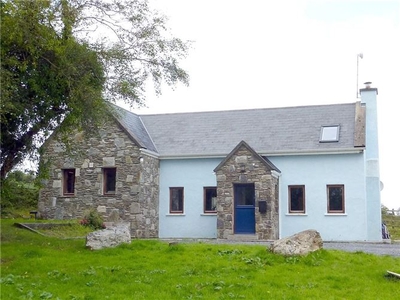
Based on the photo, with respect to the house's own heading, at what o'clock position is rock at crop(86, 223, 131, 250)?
The rock is roughly at 1 o'clock from the house.

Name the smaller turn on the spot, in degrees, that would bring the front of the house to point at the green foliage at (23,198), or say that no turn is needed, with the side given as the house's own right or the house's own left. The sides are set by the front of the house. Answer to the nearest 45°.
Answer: approximately 90° to the house's own right

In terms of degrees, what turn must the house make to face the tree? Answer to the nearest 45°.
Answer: approximately 45° to its right

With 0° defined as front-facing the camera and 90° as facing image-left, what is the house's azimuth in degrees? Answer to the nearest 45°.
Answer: approximately 0°

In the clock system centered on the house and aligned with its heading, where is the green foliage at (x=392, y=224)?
The green foliage is roughly at 8 o'clock from the house.

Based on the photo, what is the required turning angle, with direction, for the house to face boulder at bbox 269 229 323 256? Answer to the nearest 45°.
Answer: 0° — it already faces it

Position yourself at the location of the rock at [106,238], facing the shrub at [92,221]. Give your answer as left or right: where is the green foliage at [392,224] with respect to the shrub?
right
